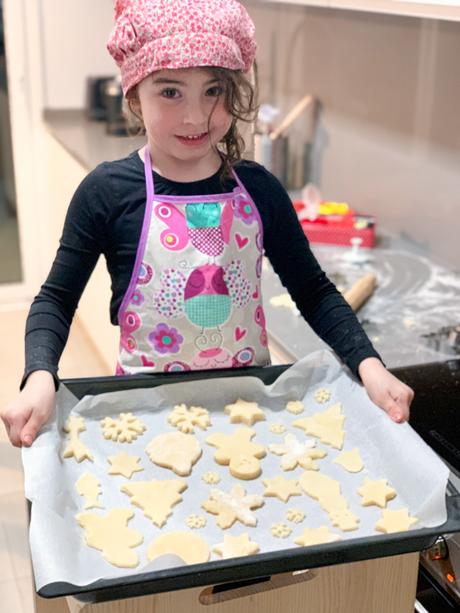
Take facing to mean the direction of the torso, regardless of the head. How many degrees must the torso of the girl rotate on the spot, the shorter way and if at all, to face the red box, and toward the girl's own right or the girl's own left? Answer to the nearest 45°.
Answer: approximately 180°

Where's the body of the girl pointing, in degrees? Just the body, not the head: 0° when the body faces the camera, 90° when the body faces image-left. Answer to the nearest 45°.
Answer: approximately 0°

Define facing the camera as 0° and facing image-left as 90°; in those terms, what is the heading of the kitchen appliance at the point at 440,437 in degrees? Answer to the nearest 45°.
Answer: approximately 45°
